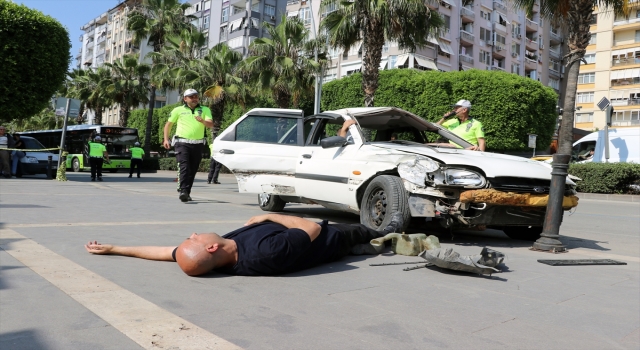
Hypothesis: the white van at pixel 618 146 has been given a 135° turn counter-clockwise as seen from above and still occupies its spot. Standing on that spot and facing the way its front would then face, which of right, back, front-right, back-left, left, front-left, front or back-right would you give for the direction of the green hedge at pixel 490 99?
back

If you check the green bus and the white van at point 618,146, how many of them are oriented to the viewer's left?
1

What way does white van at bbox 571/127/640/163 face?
to the viewer's left

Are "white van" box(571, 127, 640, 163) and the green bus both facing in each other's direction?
yes

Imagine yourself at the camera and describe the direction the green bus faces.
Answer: facing the viewer and to the right of the viewer

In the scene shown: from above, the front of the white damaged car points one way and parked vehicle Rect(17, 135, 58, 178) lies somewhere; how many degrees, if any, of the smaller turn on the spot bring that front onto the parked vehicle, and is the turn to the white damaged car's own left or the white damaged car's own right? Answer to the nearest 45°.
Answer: approximately 180°

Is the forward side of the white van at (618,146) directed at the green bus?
yes

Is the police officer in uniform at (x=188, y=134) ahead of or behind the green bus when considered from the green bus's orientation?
ahead

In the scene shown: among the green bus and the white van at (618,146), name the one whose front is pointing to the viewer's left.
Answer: the white van

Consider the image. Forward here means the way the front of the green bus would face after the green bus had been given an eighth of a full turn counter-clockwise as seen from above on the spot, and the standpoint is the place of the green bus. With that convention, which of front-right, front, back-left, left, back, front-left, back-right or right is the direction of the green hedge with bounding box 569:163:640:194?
front-right

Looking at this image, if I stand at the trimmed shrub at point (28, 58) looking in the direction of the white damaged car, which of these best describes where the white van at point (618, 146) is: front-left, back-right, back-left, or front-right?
front-left

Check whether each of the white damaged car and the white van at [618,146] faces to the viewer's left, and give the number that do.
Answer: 1

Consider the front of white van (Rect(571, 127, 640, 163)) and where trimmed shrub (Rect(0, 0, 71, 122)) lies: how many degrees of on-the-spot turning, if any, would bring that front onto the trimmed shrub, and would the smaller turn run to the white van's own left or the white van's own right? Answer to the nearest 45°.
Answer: approximately 45° to the white van's own left

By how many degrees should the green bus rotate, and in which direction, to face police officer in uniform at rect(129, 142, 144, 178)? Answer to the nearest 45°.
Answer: approximately 45° to its right

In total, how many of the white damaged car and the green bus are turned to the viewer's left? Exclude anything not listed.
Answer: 0

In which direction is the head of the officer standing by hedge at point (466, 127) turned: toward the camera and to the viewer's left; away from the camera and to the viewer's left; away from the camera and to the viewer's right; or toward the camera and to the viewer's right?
toward the camera and to the viewer's left

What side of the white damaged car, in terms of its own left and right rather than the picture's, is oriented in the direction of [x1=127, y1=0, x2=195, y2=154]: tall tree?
back
